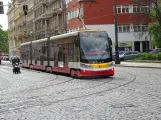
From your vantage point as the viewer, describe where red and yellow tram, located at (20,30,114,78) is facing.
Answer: facing the viewer and to the right of the viewer
